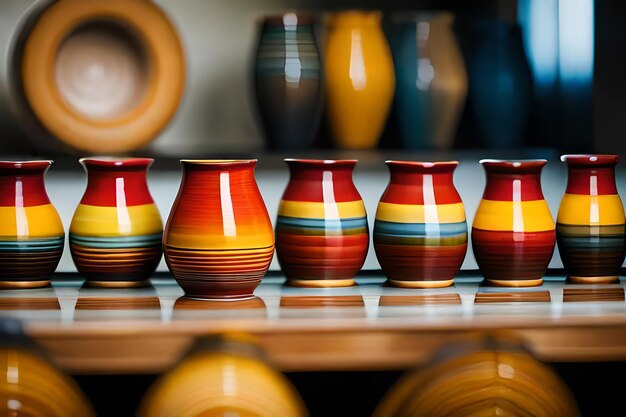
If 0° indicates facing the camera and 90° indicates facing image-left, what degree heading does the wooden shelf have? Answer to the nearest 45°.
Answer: approximately 0°
